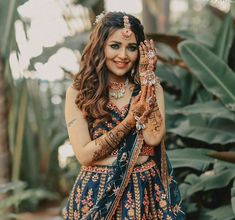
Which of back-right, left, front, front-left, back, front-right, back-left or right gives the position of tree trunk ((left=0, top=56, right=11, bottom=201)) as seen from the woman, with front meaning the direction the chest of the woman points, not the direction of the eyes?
back-right

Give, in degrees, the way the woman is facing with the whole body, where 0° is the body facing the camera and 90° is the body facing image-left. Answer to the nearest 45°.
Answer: approximately 0°
